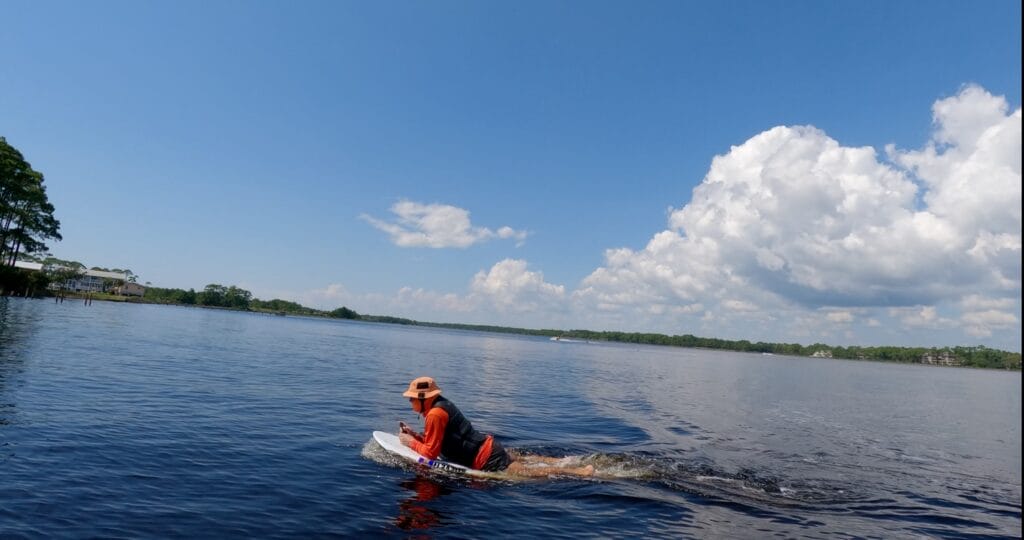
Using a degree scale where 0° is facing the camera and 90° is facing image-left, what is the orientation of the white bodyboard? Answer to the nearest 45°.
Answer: approximately 90°
